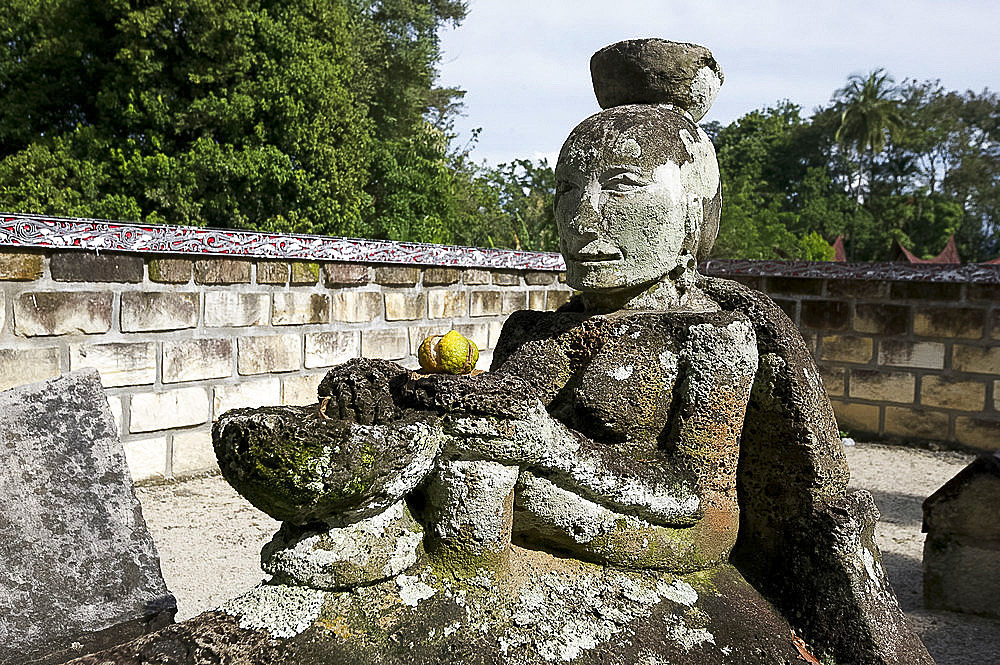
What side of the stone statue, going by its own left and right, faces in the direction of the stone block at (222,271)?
right

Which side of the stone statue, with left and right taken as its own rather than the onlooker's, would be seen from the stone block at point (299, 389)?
right

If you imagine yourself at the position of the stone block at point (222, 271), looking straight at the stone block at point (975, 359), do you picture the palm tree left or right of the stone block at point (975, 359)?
left

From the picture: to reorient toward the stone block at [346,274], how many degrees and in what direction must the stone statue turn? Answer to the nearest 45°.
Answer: approximately 135° to its right

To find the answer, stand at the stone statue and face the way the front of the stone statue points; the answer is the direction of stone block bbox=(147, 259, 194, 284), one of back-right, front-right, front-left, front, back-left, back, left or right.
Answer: right

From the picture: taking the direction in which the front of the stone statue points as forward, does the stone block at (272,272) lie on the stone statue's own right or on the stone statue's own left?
on the stone statue's own right

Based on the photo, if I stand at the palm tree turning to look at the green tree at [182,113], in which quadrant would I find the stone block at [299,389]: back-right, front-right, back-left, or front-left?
front-left

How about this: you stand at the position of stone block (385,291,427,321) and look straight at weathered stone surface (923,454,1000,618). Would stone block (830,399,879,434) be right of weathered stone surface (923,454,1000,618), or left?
left

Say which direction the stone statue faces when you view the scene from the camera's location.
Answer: facing the viewer and to the left of the viewer

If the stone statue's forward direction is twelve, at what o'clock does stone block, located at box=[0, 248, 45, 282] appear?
The stone block is roughly at 3 o'clock from the stone statue.

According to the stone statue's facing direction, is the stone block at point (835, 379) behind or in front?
behind

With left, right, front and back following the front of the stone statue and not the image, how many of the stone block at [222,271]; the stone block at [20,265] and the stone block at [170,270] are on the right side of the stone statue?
3

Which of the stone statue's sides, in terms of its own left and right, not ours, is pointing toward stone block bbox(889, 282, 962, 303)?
back
